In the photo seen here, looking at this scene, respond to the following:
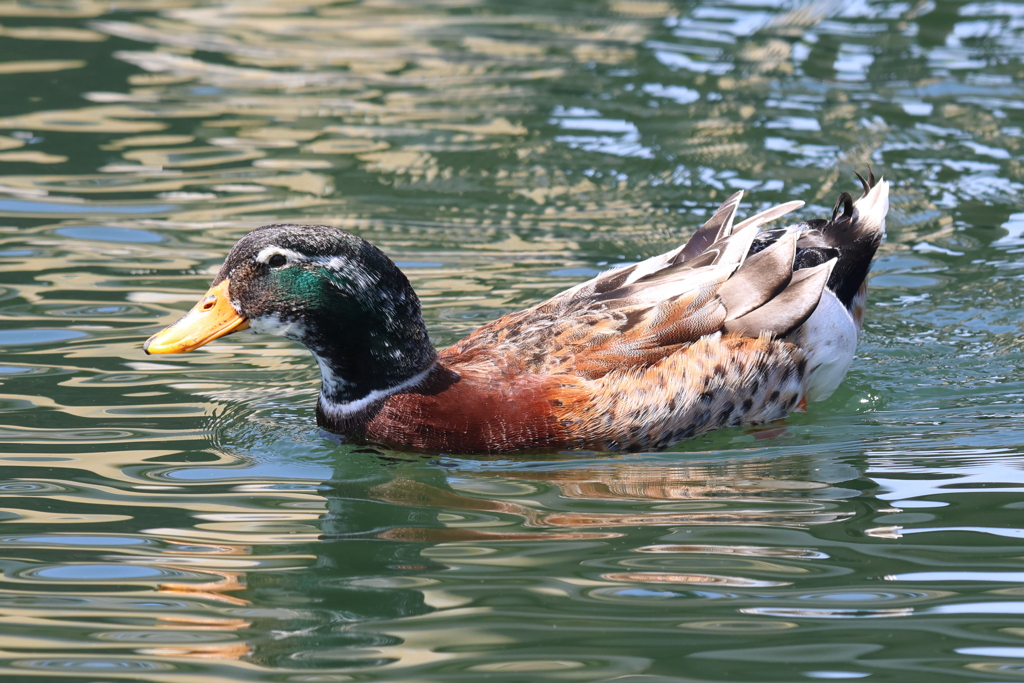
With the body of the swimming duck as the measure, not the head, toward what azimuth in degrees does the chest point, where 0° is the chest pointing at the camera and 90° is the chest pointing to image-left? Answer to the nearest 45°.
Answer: approximately 90°
